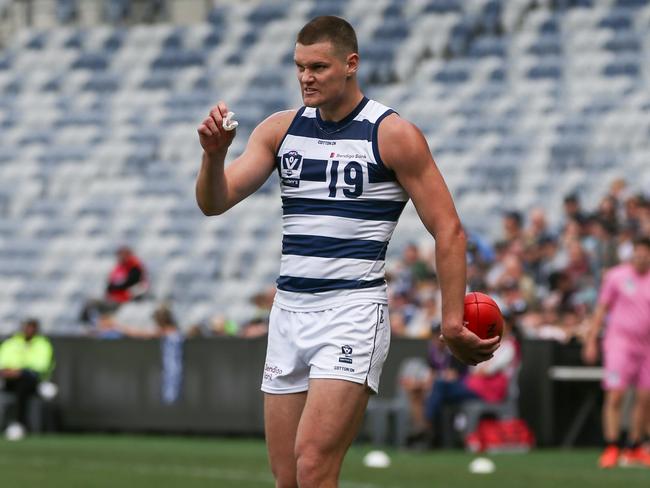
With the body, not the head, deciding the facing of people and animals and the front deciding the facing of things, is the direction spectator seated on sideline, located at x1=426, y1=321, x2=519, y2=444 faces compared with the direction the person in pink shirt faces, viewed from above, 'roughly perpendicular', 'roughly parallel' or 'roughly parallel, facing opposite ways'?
roughly perpendicular
